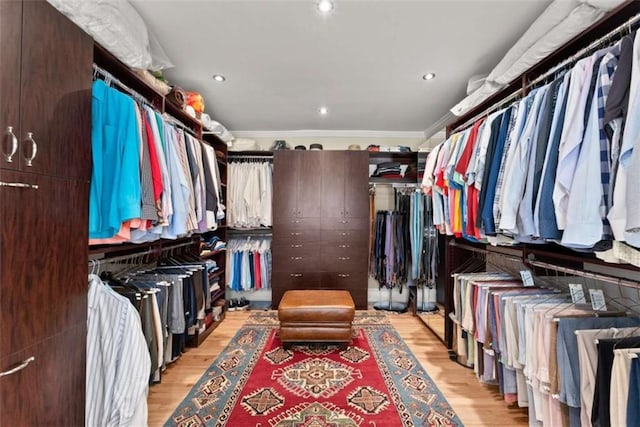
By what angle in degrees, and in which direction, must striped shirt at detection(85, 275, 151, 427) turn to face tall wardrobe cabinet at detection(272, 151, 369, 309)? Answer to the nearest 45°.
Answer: approximately 180°

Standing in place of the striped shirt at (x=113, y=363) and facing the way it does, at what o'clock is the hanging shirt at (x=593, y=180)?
The hanging shirt is roughly at 9 o'clock from the striped shirt.

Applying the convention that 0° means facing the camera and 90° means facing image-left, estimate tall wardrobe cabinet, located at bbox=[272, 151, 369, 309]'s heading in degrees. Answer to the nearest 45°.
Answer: approximately 0°

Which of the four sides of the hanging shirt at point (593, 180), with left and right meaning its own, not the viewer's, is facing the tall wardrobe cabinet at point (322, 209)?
back

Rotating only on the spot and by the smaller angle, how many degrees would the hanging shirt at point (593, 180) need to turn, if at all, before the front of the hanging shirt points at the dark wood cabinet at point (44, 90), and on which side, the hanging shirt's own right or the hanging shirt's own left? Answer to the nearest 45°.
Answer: approximately 90° to the hanging shirt's own right

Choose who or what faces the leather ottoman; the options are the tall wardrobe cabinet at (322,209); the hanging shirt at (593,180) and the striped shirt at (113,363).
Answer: the tall wardrobe cabinet

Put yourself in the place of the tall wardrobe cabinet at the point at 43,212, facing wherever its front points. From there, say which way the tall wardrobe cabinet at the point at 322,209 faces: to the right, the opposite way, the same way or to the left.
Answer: to the right

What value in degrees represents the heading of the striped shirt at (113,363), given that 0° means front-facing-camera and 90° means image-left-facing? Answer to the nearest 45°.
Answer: approximately 45°

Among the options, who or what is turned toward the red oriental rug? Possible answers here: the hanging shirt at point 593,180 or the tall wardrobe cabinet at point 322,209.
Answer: the tall wardrobe cabinet

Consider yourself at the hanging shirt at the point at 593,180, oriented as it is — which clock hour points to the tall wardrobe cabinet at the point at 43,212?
The tall wardrobe cabinet is roughly at 3 o'clock from the hanging shirt.
